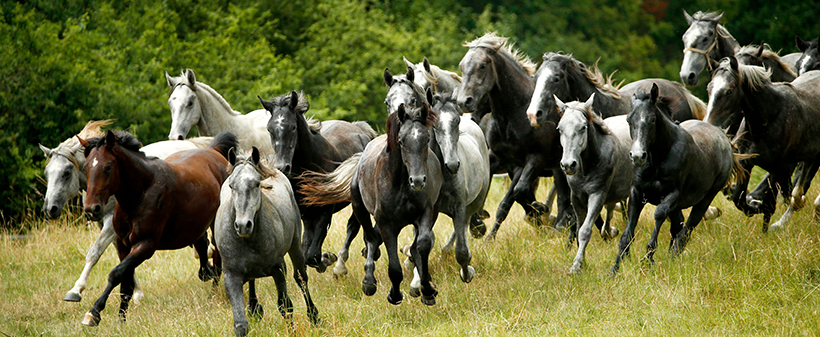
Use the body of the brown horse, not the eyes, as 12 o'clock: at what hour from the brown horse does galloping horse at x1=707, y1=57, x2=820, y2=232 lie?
The galloping horse is roughly at 8 o'clock from the brown horse.

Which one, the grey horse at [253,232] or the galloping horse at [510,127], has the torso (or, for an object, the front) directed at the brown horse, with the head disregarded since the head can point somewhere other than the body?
the galloping horse

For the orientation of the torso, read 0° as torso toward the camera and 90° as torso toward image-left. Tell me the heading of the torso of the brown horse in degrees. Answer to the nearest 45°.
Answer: approximately 45°

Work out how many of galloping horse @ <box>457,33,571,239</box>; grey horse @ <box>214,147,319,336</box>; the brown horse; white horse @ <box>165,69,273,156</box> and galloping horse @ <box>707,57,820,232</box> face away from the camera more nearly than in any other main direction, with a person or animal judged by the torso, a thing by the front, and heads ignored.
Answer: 0

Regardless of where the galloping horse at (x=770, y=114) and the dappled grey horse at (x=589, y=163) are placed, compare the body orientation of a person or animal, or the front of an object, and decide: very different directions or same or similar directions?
same or similar directions

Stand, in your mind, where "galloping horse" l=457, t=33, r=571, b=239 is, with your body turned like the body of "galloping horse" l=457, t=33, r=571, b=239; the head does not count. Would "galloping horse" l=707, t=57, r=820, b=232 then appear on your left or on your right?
on your left

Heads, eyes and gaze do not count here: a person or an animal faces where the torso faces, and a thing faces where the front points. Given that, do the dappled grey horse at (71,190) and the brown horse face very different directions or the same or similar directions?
same or similar directions

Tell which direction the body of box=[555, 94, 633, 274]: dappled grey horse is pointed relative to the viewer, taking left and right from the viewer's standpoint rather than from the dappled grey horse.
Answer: facing the viewer and to the left of the viewer

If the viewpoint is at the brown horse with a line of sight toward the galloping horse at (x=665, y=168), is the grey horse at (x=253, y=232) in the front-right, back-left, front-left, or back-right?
front-right

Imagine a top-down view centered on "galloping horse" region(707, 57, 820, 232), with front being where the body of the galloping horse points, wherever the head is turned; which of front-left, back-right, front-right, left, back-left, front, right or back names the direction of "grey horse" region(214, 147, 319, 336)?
front

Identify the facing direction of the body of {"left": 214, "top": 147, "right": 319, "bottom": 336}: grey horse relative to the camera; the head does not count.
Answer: toward the camera

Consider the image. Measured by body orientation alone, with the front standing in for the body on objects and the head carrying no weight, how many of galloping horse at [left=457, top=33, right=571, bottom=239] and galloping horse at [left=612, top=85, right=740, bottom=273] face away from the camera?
0
